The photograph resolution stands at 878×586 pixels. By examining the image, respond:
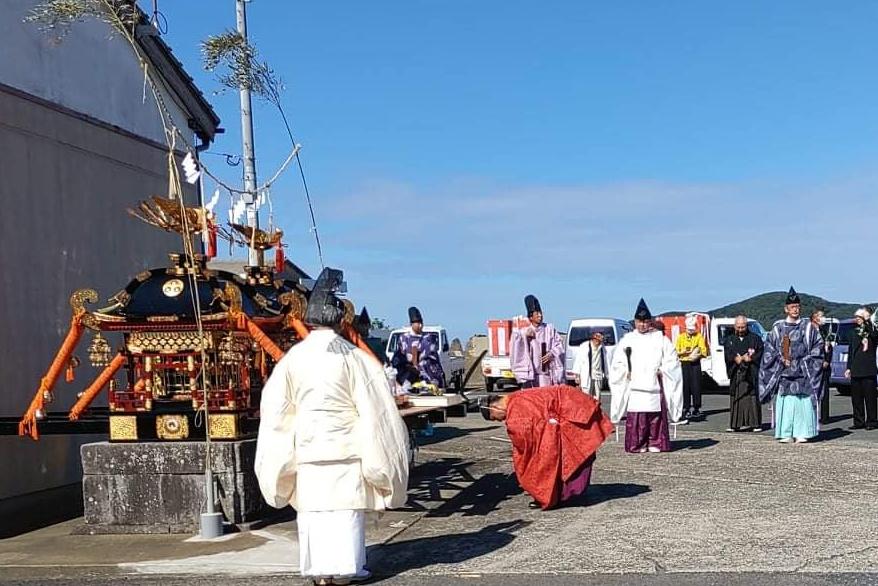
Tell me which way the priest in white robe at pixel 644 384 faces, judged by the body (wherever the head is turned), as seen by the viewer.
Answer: toward the camera

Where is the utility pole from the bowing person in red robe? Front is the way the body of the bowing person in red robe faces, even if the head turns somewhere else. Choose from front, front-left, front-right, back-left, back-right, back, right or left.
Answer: front-right

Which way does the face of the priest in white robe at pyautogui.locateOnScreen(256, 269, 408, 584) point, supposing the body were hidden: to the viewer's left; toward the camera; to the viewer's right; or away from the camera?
away from the camera

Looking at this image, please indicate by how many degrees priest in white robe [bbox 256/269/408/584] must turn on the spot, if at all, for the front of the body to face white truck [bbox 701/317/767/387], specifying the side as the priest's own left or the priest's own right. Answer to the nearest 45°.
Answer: approximately 45° to the priest's own right

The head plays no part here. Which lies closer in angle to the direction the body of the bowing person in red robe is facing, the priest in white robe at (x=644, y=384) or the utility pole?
the utility pole

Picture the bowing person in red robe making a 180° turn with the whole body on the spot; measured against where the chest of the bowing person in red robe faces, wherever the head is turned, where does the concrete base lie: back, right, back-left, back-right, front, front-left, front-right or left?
back

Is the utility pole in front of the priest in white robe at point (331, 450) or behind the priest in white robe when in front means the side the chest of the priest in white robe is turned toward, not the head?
in front

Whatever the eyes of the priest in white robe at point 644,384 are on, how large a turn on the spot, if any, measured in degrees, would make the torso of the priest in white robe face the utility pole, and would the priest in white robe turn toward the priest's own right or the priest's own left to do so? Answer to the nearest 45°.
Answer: approximately 90° to the priest's own right

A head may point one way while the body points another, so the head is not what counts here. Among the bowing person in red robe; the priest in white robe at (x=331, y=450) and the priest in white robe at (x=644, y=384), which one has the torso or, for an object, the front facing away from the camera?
the priest in white robe at (x=331, y=450)

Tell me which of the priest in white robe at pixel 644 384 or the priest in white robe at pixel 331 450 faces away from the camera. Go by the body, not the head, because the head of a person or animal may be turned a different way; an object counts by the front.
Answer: the priest in white robe at pixel 331 450

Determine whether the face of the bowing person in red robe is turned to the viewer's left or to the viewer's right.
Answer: to the viewer's left

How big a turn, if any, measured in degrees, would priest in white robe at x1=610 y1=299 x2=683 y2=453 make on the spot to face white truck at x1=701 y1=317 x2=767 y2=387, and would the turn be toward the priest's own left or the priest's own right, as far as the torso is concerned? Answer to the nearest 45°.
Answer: approximately 180°

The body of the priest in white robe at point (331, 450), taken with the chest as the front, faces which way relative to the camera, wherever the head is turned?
away from the camera

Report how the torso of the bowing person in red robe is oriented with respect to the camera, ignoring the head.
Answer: to the viewer's left

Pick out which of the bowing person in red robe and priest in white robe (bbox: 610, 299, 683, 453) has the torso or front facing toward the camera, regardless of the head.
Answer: the priest in white robe

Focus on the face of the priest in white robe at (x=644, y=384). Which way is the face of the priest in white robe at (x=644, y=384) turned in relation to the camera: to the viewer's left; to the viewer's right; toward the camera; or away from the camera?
toward the camera

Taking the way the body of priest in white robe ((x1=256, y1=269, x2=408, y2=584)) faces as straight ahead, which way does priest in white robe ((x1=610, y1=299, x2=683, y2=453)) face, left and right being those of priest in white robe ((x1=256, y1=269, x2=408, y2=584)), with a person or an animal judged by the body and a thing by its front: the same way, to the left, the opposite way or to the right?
the opposite way

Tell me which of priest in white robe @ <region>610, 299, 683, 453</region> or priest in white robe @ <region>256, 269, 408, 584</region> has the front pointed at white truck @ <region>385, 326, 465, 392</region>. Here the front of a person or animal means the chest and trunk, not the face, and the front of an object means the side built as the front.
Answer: priest in white robe @ <region>256, 269, 408, 584</region>
